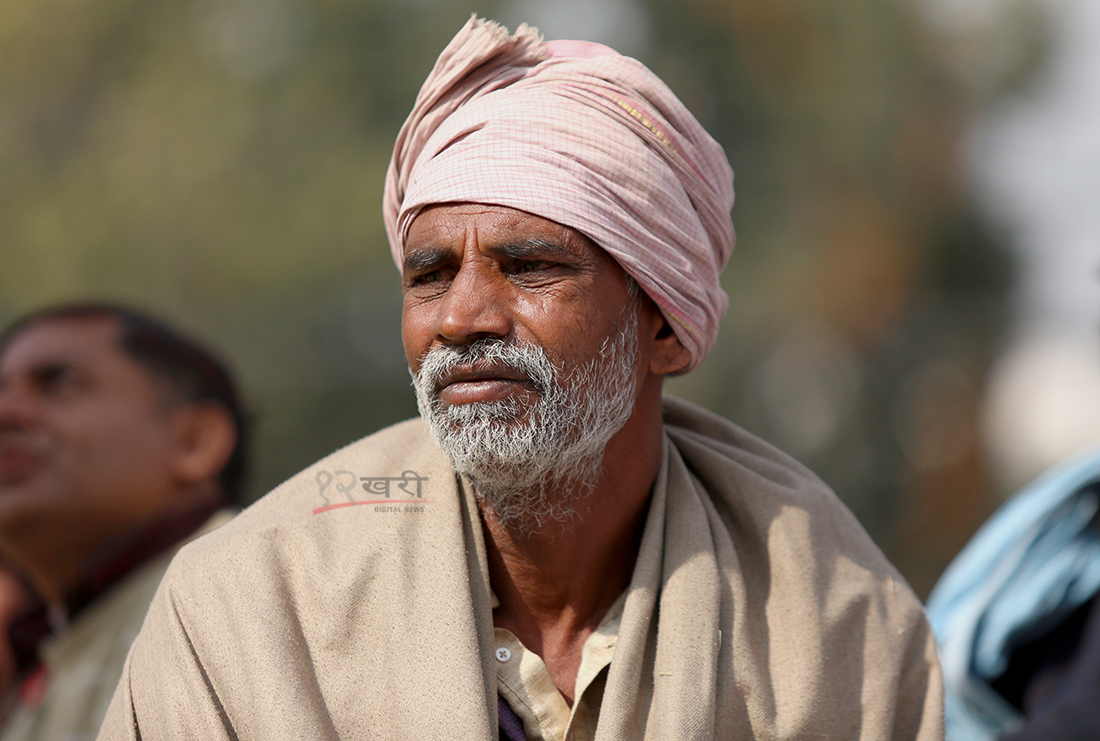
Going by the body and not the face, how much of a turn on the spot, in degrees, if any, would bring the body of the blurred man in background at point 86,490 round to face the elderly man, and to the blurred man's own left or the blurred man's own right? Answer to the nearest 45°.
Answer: approximately 90° to the blurred man's own left

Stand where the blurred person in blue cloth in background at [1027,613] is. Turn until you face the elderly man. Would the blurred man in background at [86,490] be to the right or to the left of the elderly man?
right

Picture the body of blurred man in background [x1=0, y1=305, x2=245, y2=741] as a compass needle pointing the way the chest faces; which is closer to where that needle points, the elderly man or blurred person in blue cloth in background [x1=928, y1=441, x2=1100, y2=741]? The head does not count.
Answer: the elderly man

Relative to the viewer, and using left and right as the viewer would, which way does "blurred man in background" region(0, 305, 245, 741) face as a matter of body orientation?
facing the viewer and to the left of the viewer

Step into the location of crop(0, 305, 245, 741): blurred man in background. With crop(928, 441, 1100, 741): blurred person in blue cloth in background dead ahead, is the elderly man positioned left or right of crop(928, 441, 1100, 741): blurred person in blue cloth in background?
right

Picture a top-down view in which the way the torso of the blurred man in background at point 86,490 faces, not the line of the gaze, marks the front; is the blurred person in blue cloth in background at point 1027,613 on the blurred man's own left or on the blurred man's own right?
on the blurred man's own left
